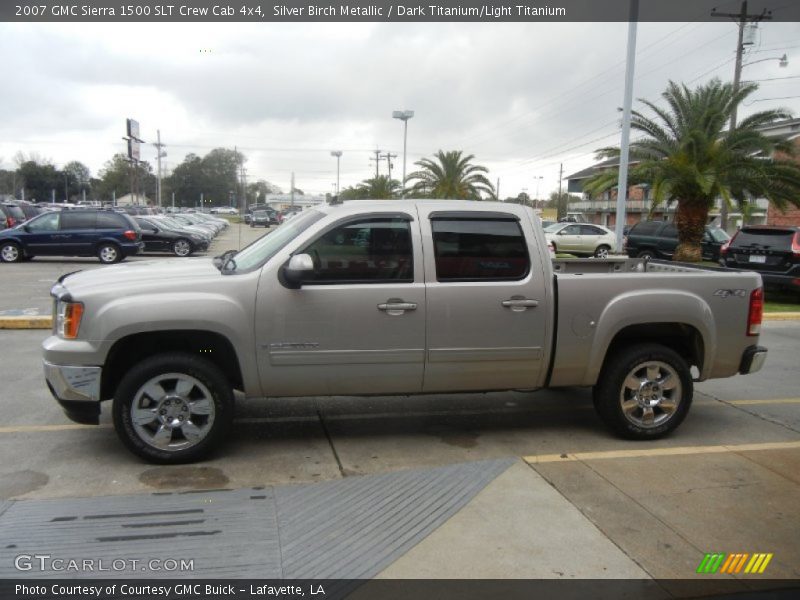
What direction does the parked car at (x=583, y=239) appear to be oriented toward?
to the viewer's left

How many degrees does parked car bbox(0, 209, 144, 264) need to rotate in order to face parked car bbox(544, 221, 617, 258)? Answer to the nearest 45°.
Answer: approximately 180°

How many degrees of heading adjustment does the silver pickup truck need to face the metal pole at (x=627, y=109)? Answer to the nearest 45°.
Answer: approximately 135° to its right

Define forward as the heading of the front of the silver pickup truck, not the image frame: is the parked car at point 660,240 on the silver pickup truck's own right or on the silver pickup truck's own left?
on the silver pickup truck's own right

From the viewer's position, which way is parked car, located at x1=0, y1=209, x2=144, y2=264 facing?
facing to the left of the viewer

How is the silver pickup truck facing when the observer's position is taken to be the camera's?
facing to the left of the viewer
